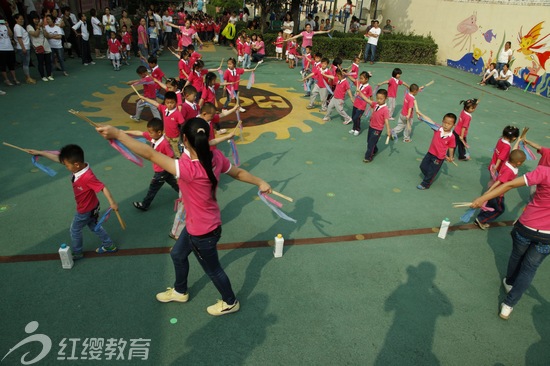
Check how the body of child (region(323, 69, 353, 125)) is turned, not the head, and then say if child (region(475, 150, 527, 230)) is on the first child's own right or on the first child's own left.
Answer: on the first child's own left

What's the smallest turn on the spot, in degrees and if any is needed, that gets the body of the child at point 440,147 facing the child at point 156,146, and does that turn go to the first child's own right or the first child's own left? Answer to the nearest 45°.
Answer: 0° — they already face them

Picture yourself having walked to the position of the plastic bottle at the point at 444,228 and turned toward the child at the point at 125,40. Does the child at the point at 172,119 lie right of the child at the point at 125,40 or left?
left

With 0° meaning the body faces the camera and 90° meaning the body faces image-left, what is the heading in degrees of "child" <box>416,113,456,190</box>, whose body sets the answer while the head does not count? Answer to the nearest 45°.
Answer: approximately 45°

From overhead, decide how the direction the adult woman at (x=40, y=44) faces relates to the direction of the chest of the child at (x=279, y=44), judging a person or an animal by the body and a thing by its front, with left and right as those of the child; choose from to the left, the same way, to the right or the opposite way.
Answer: to the left

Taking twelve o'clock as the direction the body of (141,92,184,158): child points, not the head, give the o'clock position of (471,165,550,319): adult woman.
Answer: The adult woman is roughly at 9 o'clock from the child.

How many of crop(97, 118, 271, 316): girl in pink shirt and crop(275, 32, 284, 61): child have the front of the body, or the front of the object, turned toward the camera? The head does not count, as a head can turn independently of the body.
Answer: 1

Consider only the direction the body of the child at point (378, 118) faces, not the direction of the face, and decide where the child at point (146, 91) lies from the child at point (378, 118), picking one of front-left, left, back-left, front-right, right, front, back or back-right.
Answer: front-right

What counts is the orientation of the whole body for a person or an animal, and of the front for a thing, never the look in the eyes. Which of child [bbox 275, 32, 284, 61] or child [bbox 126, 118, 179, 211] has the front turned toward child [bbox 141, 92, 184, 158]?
child [bbox 275, 32, 284, 61]

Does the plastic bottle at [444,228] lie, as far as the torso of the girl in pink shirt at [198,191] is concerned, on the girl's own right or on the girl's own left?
on the girl's own right

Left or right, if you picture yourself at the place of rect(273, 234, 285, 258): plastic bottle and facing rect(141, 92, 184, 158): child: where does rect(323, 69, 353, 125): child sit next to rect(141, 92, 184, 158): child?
right

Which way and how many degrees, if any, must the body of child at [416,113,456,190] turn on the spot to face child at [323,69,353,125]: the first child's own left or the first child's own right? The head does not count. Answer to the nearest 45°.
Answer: approximately 90° to the first child's own right

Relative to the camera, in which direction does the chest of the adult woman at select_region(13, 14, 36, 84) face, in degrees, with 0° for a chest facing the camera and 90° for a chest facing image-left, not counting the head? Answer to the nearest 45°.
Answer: approximately 315°
